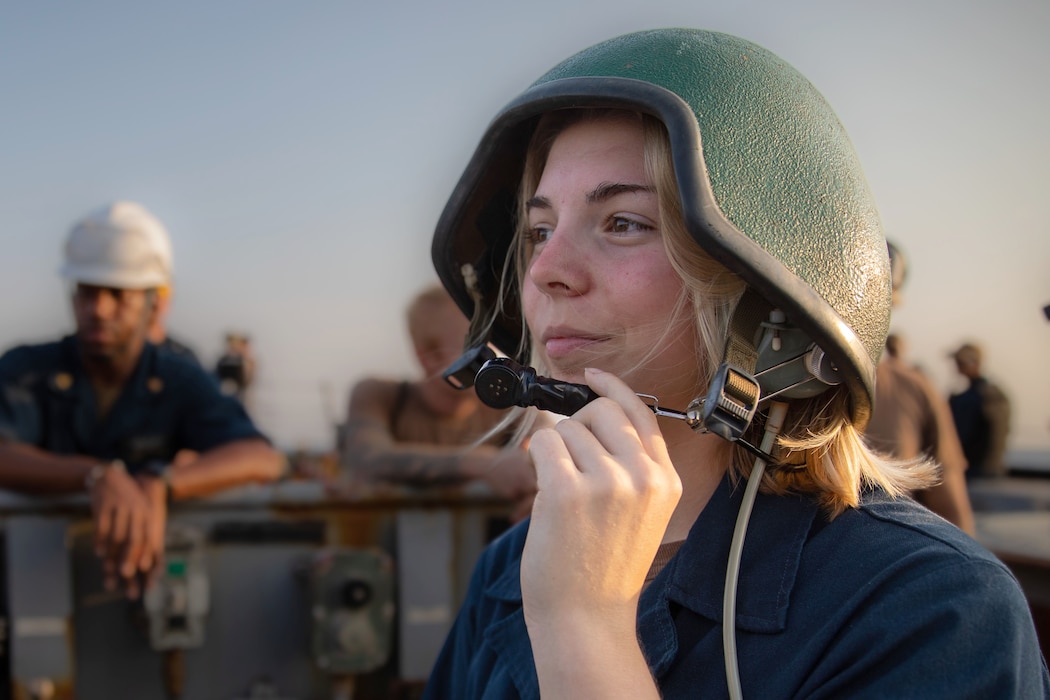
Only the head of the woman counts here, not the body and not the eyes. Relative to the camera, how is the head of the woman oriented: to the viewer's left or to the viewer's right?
to the viewer's left

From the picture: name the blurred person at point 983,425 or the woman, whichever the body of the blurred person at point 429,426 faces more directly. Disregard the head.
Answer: the woman

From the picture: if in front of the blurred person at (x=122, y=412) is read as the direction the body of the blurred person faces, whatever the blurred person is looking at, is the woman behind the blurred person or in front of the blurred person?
in front

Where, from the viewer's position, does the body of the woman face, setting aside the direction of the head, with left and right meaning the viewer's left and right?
facing the viewer and to the left of the viewer

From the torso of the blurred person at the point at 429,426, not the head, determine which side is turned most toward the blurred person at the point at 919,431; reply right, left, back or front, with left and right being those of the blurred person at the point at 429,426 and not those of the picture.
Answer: left

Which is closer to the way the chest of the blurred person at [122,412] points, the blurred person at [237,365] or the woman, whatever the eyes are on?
the woman

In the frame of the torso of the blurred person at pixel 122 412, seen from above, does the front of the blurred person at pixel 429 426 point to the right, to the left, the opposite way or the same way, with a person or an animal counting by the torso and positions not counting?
the same way

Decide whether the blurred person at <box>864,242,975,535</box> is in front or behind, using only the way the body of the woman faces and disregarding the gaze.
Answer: behind

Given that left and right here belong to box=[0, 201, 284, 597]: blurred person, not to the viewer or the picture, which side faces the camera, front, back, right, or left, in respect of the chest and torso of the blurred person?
front

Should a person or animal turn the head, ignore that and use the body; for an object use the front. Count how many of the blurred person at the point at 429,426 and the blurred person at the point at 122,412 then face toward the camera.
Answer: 2

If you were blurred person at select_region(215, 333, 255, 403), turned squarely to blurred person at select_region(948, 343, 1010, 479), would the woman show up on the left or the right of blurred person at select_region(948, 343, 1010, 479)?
right

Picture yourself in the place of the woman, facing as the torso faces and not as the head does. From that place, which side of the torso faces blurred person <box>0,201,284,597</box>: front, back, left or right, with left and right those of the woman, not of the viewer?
right

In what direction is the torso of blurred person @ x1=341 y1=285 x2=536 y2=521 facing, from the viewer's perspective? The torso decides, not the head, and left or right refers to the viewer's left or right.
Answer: facing the viewer

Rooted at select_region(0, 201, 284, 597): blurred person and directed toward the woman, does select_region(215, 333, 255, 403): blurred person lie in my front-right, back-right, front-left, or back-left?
back-left

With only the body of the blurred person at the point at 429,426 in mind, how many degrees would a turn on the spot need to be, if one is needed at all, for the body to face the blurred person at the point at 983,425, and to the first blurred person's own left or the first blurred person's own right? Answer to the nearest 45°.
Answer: approximately 135° to the first blurred person's own left

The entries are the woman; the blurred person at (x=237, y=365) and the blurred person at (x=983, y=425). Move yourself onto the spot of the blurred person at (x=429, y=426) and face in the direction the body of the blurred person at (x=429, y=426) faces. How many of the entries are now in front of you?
1
